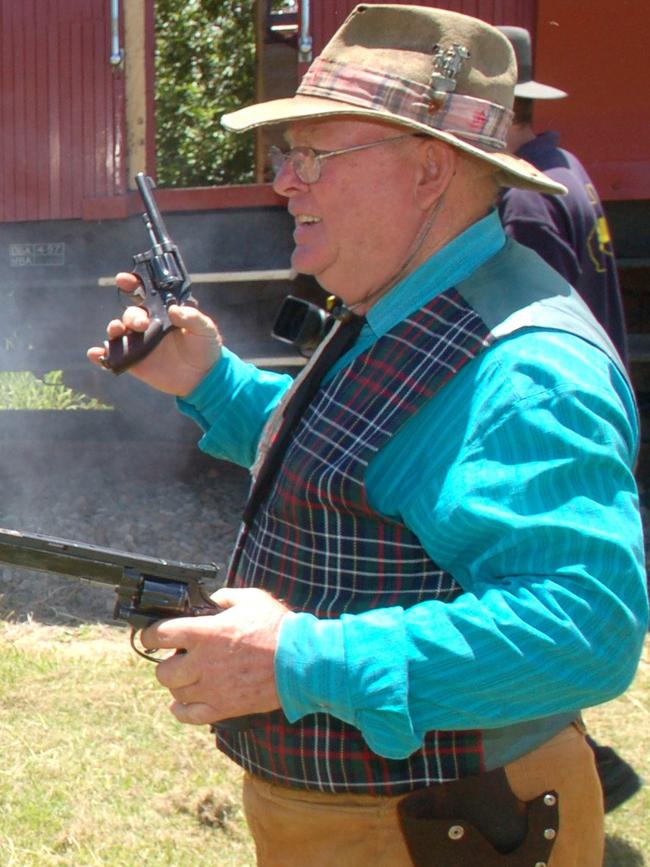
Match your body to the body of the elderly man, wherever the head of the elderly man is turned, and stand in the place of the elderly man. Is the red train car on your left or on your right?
on your right

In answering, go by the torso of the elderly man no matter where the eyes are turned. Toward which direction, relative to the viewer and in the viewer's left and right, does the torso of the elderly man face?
facing to the left of the viewer

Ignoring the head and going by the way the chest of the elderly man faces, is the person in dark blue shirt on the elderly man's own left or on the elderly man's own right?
on the elderly man's own right

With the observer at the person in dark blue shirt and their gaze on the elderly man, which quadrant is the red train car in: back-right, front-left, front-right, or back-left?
back-right
